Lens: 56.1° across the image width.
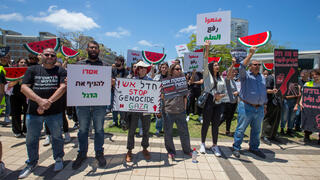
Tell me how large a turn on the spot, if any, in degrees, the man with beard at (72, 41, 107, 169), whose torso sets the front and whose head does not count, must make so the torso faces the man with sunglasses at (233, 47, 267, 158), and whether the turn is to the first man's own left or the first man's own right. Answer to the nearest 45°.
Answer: approximately 90° to the first man's own left

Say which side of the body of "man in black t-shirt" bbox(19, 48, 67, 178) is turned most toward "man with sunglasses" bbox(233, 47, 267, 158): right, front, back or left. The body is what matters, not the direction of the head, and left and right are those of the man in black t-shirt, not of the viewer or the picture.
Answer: left

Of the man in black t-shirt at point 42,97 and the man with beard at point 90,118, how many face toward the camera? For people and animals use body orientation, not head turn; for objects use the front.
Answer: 2

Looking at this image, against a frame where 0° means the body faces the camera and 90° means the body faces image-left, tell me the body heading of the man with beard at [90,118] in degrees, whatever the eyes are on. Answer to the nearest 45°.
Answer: approximately 0°

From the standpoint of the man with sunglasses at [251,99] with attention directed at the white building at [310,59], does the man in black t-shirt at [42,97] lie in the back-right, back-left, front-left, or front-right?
back-left

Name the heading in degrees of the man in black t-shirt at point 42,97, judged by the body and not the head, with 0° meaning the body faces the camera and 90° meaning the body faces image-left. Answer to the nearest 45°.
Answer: approximately 0°
